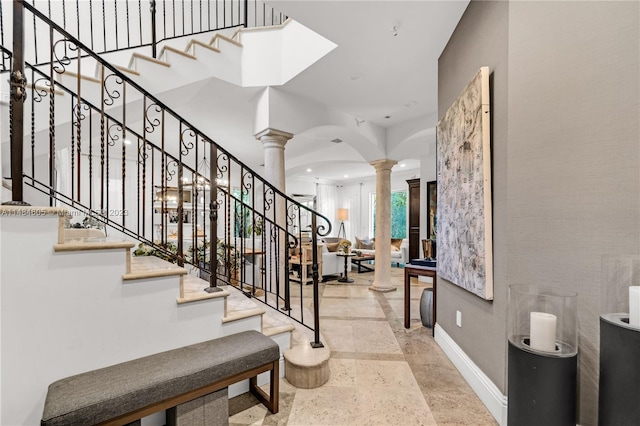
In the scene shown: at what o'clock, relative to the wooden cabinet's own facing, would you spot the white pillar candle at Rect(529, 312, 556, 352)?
The white pillar candle is roughly at 9 o'clock from the wooden cabinet.

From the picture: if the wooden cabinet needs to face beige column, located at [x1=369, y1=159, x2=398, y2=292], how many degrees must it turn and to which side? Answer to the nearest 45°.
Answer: approximately 90° to its left

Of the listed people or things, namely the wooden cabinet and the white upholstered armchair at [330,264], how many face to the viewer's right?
1

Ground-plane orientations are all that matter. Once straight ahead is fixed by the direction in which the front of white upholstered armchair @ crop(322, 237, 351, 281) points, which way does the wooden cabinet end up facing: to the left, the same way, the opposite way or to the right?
the opposite way

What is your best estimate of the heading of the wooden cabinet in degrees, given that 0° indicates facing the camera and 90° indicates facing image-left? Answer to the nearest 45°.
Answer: approximately 90°

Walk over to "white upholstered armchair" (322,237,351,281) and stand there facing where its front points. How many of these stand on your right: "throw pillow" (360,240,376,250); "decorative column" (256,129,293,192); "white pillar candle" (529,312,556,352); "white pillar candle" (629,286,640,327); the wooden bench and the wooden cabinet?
4

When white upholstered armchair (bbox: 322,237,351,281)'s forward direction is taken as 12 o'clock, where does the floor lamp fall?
The floor lamp is roughly at 9 o'clock from the white upholstered armchair.

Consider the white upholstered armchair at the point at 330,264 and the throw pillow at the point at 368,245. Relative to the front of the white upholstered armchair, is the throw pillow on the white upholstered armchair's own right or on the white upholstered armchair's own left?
on the white upholstered armchair's own left

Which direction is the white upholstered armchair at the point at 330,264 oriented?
to the viewer's right
